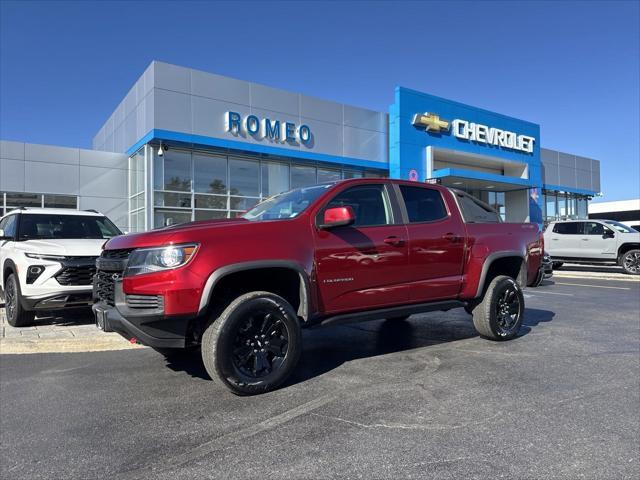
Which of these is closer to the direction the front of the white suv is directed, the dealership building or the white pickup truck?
the white pickup truck

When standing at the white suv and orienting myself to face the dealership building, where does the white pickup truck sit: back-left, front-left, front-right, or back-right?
front-right

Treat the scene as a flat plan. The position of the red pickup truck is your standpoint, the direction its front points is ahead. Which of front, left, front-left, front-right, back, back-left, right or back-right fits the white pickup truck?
back

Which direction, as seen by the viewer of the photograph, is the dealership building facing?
facing the viewer and to the right of the viewer

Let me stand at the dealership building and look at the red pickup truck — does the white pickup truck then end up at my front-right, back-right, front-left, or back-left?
front-left

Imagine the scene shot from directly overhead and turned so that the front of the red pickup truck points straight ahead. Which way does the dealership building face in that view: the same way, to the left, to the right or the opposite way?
to the left

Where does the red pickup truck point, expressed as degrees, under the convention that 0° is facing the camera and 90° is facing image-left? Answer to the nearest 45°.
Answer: approximately 45°

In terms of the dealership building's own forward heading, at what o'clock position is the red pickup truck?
The red pickup truck is roughly at 1 o'clock from the dealership building.

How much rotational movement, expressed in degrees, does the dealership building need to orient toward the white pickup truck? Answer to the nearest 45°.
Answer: approximately 45° to its left

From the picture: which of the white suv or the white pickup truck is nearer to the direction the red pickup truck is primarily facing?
the white suv

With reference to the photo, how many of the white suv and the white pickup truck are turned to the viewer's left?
0

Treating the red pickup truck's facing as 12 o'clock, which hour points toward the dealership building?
The dealership building is roughly at 4 o'clock from the red pickup truck.

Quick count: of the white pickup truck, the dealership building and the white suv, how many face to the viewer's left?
0
